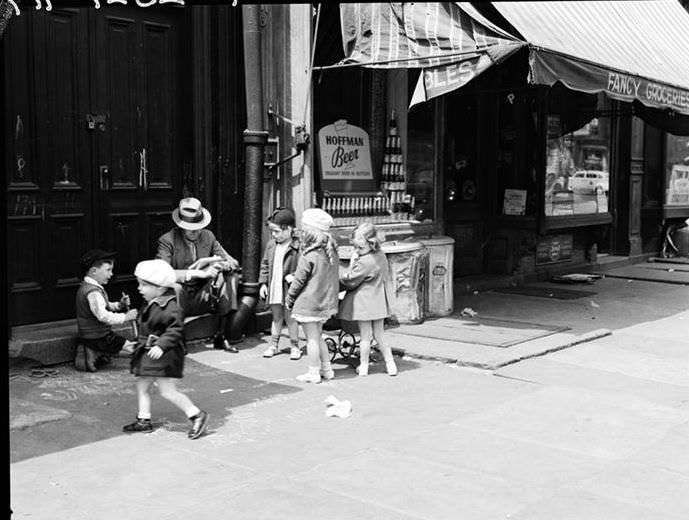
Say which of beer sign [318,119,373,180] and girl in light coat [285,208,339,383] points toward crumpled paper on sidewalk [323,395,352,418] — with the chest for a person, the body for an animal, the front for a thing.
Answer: the beer sign

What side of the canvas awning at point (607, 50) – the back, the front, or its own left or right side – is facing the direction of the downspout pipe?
right

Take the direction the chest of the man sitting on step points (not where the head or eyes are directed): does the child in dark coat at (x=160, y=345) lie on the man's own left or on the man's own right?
on the man's own right

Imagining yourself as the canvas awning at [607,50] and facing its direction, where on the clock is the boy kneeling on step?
The boy kneeling on step is roughly at 3 o'clock from the canvas awning.

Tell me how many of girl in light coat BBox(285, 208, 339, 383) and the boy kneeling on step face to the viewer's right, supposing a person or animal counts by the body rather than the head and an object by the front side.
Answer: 1

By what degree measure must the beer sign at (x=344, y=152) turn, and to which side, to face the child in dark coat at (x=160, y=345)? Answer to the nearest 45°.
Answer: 0° — it already faces them

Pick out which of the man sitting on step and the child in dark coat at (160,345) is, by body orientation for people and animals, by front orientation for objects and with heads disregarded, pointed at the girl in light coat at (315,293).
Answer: the man sitting on step

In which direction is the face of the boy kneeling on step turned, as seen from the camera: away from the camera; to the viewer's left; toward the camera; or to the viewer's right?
to the viewer's right

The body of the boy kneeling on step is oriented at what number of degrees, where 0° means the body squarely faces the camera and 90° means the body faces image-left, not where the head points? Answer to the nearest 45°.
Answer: approximately 270°
